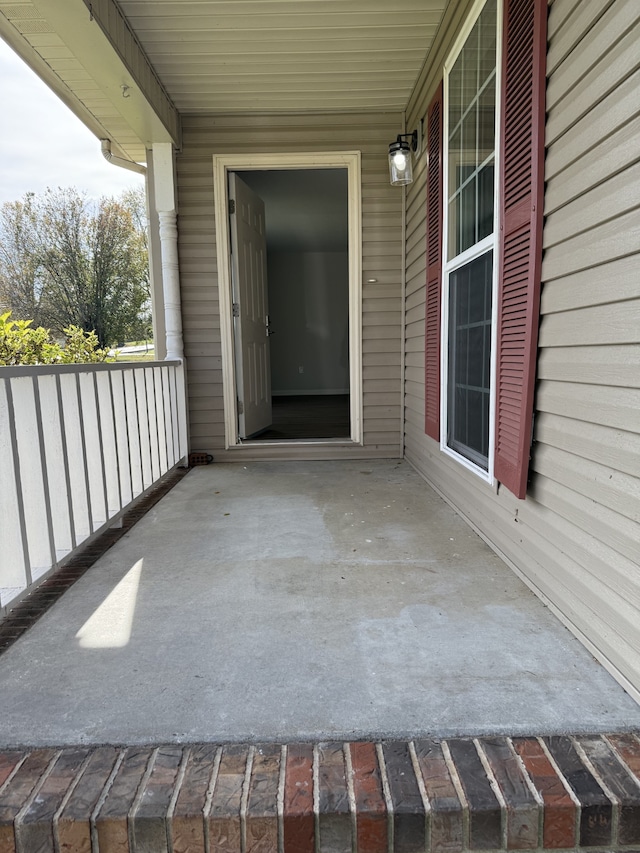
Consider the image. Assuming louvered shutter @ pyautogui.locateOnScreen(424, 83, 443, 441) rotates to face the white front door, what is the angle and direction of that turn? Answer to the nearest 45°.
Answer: approximately 45° to its right

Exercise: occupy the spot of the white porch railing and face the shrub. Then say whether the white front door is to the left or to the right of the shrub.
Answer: right

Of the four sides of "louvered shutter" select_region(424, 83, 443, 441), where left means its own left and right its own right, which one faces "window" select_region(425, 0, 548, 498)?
left

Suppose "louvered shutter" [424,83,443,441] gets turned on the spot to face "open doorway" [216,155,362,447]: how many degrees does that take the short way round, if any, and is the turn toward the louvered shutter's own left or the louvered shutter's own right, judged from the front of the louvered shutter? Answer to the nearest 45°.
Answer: approximately 45° to the louvered shutter's own right

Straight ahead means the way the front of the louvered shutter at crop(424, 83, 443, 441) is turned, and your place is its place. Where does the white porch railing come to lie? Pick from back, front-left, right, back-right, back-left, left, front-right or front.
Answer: front-left

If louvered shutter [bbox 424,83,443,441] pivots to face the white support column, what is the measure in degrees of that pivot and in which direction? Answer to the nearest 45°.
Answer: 0° — it already faces it

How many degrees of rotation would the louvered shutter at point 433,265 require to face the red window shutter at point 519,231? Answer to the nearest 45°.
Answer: approximately 90° to its left

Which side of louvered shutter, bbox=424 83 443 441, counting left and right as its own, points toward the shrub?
front

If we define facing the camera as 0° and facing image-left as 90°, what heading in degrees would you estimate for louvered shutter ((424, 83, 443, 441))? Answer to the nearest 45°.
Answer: approximately 90°
